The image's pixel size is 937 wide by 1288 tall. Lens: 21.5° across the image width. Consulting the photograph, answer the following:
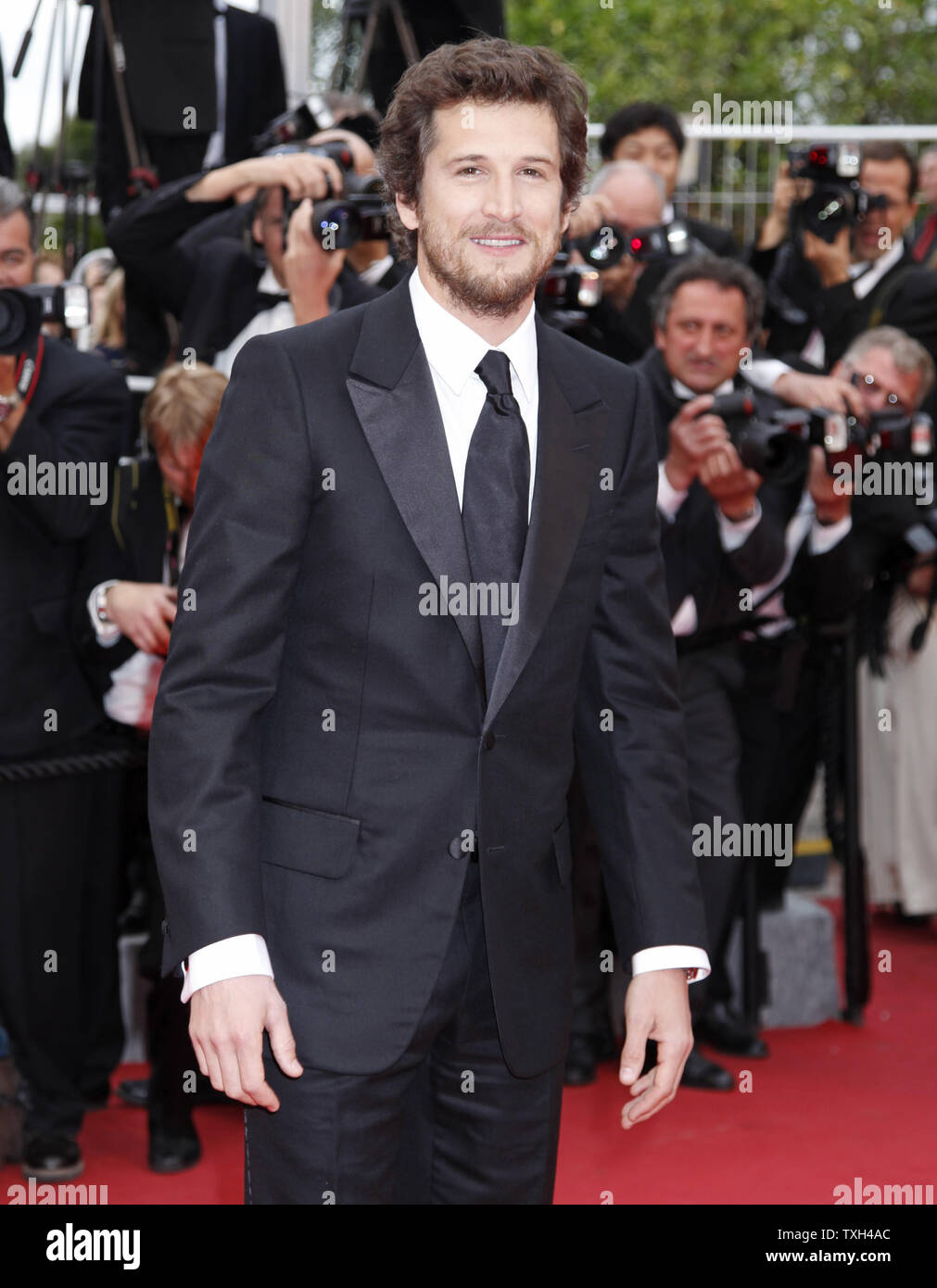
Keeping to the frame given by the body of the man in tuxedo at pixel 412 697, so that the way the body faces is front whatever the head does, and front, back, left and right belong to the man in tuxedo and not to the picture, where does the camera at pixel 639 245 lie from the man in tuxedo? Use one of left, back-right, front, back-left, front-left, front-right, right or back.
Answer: back-left

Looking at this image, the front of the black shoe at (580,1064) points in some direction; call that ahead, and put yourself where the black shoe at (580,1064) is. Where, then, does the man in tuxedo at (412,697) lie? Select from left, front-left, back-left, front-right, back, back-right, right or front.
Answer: front

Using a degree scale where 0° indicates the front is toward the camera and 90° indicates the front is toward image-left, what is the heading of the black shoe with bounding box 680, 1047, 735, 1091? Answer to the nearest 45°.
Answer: approximately 315°

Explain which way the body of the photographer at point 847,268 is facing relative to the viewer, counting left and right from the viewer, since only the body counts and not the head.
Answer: facing the viewer and to the left of the viewer

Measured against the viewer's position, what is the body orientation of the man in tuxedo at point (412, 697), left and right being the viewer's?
facing the viewer and to the right of the viewer

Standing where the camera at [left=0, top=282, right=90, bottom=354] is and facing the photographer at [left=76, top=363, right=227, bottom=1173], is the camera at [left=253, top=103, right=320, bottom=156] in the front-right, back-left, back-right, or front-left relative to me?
front-left

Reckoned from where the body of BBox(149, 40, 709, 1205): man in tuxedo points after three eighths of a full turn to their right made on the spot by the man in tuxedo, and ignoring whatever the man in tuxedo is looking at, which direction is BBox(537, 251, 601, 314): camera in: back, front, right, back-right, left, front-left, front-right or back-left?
right

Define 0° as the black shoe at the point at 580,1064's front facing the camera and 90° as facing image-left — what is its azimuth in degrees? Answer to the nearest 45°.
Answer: approximately 0°

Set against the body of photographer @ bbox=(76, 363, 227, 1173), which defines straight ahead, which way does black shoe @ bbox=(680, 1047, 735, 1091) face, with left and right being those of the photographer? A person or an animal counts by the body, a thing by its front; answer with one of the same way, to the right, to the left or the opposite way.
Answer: the same way

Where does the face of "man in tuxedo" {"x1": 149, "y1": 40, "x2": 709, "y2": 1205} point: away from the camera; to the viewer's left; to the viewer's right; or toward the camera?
toward the camera

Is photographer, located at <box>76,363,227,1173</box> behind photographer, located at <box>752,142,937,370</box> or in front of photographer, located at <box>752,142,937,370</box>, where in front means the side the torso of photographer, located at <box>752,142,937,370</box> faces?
in front
